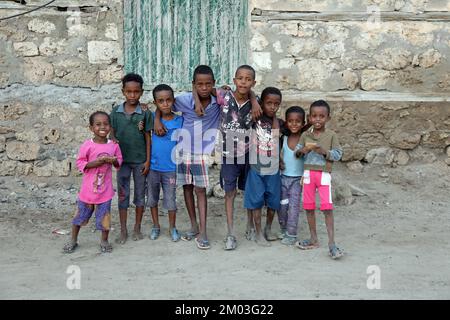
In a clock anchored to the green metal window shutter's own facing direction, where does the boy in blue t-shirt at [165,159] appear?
The boy in blue t-shirt is roughly at 12 o'clock from the green metal window shutter.

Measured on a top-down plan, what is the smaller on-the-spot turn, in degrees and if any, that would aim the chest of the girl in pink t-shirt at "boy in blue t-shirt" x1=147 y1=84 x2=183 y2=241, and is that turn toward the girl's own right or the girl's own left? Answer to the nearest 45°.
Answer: approximately 90° to the girl's own left

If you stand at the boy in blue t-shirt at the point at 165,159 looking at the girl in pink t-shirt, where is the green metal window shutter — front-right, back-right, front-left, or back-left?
back-right

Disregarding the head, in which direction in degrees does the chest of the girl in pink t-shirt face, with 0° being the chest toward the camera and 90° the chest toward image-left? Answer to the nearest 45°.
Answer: approximately 0°

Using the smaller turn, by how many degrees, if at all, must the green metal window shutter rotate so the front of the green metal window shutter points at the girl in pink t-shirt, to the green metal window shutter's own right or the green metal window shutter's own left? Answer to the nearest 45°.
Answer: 0° — it already faces them

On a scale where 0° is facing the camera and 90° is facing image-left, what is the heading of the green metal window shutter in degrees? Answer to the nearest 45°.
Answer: approximately 0°

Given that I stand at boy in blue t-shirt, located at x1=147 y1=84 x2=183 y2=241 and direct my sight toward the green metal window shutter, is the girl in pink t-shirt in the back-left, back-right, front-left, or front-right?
back-left

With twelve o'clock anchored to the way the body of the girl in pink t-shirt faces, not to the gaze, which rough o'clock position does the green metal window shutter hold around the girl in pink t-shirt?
The green metal window shutter is roughly at 7 o'clock from the girl in pink t-shirt.

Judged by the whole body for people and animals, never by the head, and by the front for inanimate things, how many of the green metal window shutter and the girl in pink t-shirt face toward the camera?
2
